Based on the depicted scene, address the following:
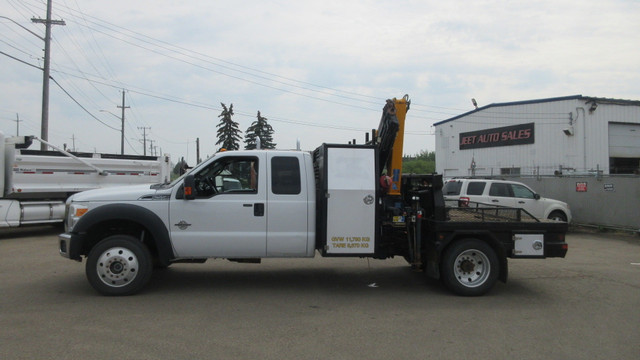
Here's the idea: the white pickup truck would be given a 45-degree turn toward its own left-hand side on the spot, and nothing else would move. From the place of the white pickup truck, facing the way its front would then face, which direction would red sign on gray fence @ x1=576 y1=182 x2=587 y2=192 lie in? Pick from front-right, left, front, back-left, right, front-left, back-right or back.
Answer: back

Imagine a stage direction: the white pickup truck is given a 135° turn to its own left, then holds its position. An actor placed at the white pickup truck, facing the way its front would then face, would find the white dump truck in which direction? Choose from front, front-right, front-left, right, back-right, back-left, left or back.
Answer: back

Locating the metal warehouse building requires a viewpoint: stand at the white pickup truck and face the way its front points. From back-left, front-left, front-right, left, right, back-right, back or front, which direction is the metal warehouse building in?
back-right

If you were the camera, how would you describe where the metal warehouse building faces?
facing the viewer and to the left of the viewer

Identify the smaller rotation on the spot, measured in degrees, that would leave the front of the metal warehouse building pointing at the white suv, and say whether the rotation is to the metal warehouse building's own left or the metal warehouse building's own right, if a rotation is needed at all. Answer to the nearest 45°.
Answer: approximately 45° to the metal warehouse building's own left

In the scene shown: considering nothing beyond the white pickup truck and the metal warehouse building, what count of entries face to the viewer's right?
0

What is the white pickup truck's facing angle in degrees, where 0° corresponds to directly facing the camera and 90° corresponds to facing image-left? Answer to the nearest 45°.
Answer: approximately 90°

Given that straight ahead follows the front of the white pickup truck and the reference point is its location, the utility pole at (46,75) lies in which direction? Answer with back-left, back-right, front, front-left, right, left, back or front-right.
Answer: front-right

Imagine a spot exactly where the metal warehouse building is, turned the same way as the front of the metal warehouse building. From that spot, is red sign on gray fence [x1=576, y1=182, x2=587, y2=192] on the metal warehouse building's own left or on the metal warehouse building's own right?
on the metal warehouse building's own left

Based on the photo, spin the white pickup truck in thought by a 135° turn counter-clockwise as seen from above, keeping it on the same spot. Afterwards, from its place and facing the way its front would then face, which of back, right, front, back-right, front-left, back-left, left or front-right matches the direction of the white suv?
left

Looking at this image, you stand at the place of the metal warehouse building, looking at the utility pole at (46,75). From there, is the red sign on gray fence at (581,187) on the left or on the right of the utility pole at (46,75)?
left
